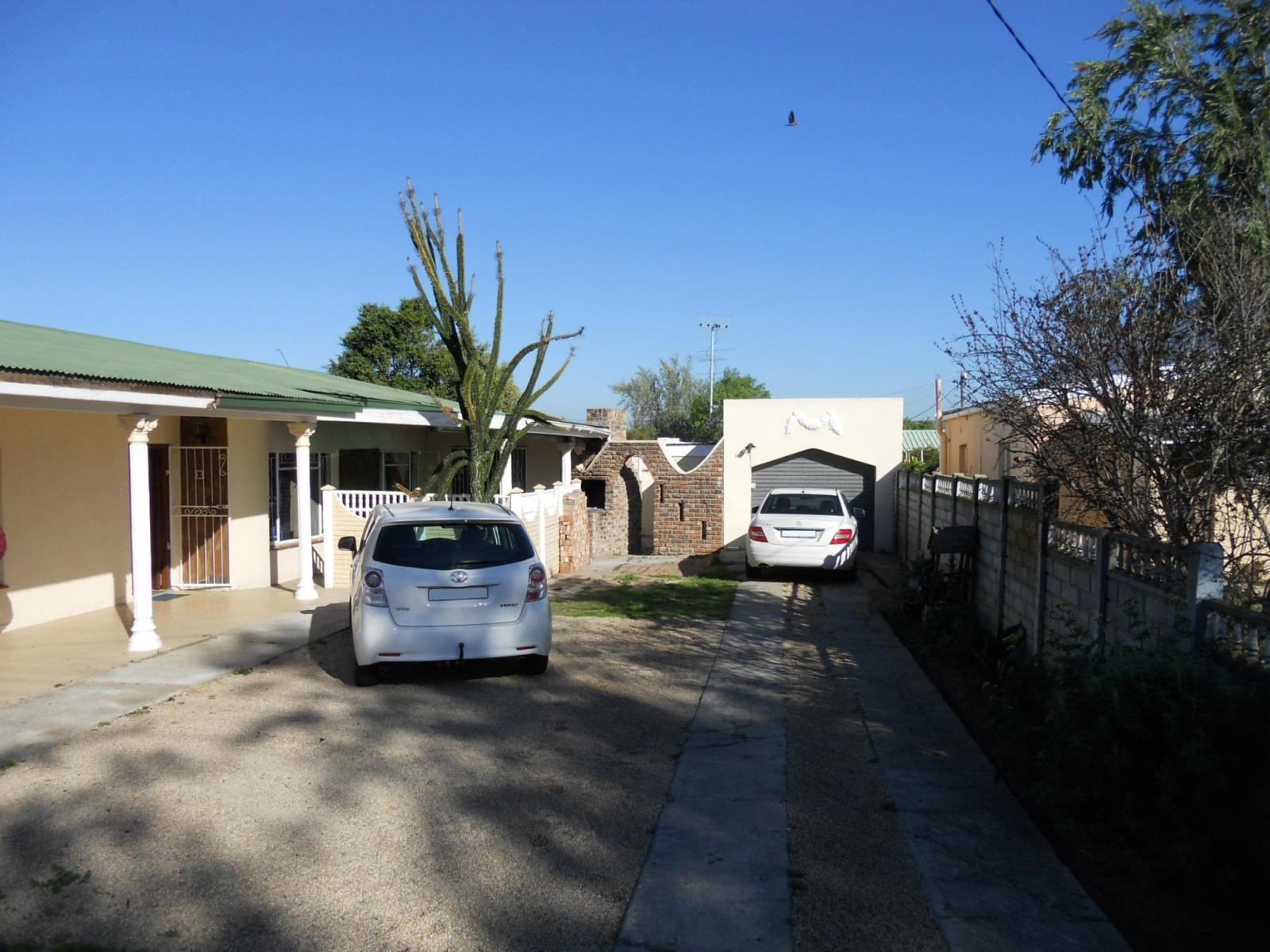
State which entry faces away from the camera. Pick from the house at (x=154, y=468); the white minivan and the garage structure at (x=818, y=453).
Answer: the white minivan

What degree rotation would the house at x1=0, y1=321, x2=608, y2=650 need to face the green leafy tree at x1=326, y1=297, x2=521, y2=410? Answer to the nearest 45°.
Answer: approximately 135° to its left

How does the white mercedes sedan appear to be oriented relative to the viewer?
away from the camera

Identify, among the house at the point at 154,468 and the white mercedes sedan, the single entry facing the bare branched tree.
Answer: the house

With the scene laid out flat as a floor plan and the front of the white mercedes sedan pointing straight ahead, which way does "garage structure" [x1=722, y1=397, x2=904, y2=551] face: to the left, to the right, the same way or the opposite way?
the opposite way

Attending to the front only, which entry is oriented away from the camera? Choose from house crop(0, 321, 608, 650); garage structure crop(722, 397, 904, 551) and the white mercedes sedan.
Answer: the white mercedes sedan

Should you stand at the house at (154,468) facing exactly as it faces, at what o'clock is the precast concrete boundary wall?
The precast concrete boundary wall is roughly at 12 o'clock from the house.

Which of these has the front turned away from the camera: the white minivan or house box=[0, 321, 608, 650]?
the white minivan

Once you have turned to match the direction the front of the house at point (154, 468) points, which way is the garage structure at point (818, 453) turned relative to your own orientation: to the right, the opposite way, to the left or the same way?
to the right

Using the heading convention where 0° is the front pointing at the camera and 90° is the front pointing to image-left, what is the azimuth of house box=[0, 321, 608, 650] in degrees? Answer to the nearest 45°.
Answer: approximately 315°

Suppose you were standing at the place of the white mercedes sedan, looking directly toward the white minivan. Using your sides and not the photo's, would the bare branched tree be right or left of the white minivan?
left

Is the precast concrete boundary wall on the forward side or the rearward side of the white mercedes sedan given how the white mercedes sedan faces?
on the rearward side

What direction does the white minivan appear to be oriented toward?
away from the camera

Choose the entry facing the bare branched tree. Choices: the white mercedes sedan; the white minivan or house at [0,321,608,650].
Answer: the house

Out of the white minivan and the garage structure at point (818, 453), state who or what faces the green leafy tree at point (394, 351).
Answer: the white minivan
